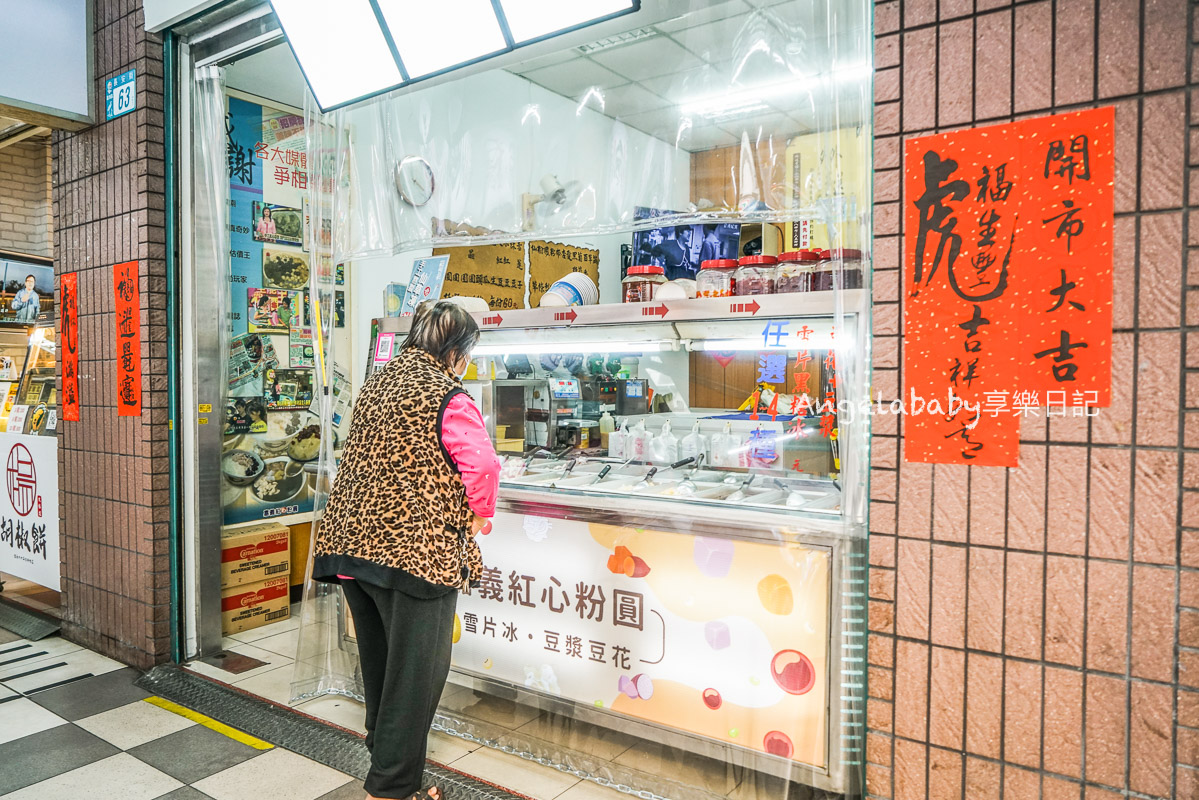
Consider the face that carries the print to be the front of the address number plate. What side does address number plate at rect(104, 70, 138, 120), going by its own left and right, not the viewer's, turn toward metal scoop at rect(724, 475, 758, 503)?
left

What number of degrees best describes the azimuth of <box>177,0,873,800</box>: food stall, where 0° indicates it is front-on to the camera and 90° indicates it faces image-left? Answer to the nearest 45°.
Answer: approximately 45°

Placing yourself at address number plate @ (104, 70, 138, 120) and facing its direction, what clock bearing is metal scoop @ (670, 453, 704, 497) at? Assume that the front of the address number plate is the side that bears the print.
The metal scoop is roughly at 9 o'clock from the address number plate.

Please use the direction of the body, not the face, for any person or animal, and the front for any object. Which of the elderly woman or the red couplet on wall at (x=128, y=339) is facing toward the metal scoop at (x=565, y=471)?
the elderly woman

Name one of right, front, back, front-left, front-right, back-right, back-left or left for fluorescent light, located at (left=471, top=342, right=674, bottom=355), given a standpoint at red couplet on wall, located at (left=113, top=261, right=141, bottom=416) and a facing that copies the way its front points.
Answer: left

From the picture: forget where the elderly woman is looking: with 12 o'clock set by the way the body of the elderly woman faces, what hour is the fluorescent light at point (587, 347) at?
The fluorescent light is roughly at 12 o'clock from the elderly woman.

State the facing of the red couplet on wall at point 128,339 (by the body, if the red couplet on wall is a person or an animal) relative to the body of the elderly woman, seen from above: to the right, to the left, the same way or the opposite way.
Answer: the opposite way

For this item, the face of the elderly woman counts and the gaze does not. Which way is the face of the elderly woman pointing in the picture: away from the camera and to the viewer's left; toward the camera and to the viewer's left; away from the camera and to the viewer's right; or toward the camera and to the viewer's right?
away from the camera and to the viewer's right

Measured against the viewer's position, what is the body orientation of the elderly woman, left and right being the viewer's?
facing away from the viewer and to the right of the viewer

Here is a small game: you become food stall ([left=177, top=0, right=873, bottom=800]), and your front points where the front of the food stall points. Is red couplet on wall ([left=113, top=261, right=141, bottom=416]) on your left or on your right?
on your right

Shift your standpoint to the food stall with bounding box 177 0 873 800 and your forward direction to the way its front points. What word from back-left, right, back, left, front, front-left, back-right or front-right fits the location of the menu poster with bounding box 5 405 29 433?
right
